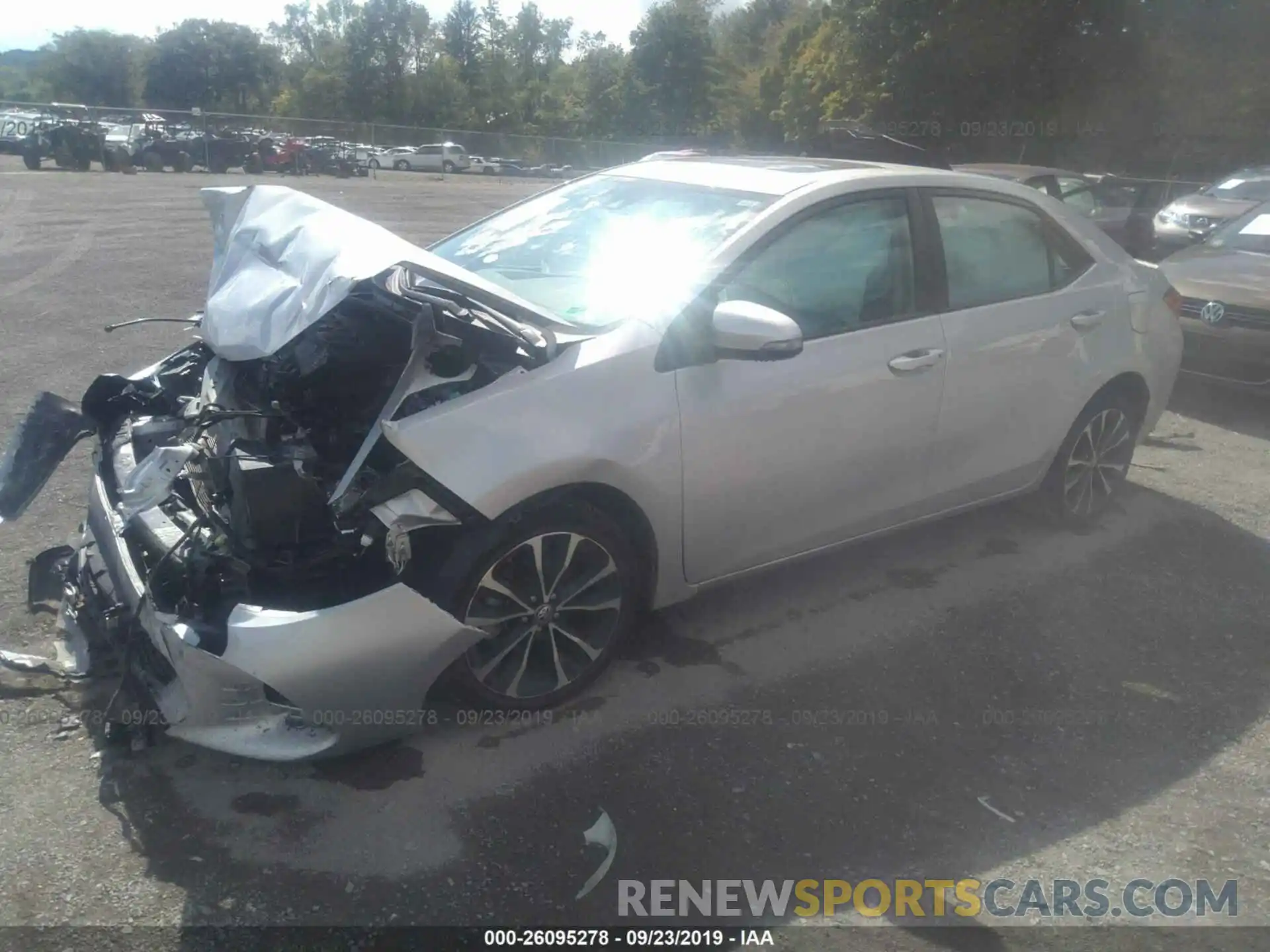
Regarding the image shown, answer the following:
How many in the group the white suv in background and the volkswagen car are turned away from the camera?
0

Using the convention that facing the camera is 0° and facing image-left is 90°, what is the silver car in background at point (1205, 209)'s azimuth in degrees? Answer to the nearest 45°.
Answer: approximately 45°

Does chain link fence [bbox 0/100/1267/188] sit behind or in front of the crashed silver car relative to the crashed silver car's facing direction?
behind

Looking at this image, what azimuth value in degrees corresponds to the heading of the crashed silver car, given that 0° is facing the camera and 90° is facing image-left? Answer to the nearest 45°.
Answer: approximately 45°

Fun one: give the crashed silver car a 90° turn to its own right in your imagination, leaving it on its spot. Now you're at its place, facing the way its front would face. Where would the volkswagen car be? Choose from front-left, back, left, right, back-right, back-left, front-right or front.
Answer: right

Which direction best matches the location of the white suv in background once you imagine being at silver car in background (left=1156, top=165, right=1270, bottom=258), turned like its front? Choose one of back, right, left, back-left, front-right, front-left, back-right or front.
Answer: right

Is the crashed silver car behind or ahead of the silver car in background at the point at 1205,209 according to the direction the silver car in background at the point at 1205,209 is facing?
ahead

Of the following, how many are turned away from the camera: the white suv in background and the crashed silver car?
0

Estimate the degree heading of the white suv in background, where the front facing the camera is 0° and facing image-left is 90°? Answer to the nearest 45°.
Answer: approximately 90°

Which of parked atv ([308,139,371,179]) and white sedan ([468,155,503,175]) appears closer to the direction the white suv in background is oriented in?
the parked atv
